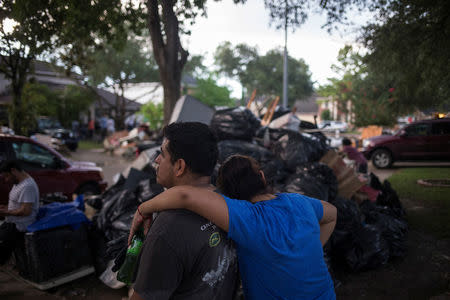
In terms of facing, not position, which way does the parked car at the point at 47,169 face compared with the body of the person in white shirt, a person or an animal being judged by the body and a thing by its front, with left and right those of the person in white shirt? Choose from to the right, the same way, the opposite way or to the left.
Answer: the opposite way

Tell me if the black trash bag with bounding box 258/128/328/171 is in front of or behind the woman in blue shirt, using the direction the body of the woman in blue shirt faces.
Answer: in front

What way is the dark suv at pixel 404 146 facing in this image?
to the viewer's left

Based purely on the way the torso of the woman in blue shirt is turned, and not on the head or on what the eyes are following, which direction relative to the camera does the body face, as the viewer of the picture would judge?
away from the camera

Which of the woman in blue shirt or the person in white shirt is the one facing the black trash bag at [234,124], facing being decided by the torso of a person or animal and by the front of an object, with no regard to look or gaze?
the woman in blue shirt

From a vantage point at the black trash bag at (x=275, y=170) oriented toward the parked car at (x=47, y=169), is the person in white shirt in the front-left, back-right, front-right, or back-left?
front-left
